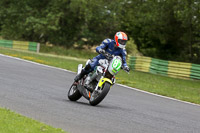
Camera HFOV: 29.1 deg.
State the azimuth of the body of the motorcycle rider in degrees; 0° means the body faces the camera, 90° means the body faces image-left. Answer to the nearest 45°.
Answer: approximately 315°
